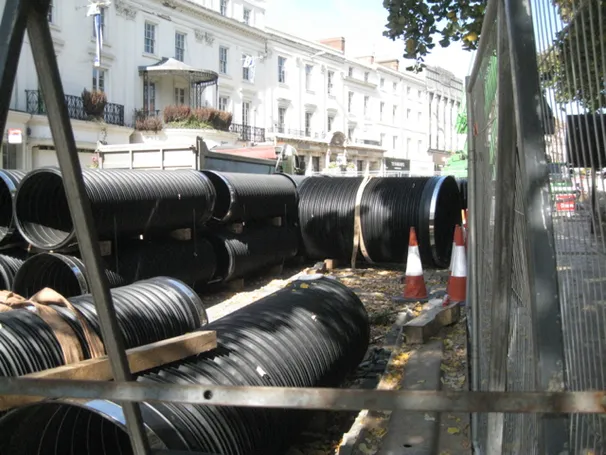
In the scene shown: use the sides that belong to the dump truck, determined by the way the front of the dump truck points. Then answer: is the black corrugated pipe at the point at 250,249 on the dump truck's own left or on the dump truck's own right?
on the dump truck's own right

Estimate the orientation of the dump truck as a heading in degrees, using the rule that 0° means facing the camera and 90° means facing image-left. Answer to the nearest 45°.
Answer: approximately 225°

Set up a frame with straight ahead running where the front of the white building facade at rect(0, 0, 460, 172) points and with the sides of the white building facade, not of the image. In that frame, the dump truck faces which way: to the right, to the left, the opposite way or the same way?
to the left

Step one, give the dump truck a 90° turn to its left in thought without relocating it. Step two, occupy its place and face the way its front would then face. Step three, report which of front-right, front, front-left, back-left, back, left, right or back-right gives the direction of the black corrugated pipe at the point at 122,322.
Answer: back-left

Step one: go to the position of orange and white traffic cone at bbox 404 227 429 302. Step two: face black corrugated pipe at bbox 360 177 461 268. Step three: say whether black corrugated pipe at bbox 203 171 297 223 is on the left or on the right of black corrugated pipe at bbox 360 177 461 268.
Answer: left

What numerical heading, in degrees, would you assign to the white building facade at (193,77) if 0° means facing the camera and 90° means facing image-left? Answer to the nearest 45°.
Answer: approximately 315°

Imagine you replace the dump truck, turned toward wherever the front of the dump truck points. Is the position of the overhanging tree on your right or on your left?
on your right
